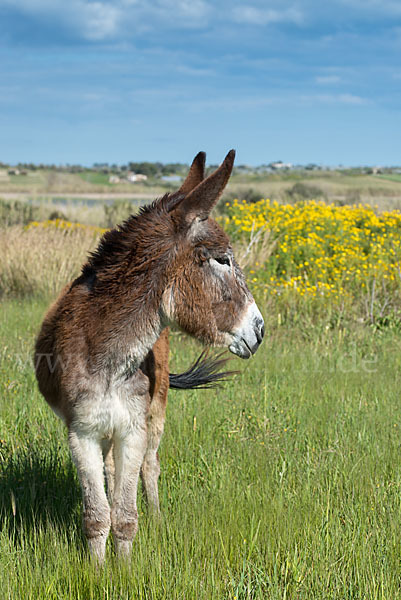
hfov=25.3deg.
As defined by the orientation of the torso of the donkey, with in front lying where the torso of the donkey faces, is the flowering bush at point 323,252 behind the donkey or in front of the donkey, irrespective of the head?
behind

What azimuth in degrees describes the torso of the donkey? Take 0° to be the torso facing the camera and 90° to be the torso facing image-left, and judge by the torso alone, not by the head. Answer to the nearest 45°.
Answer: approximately 0°
